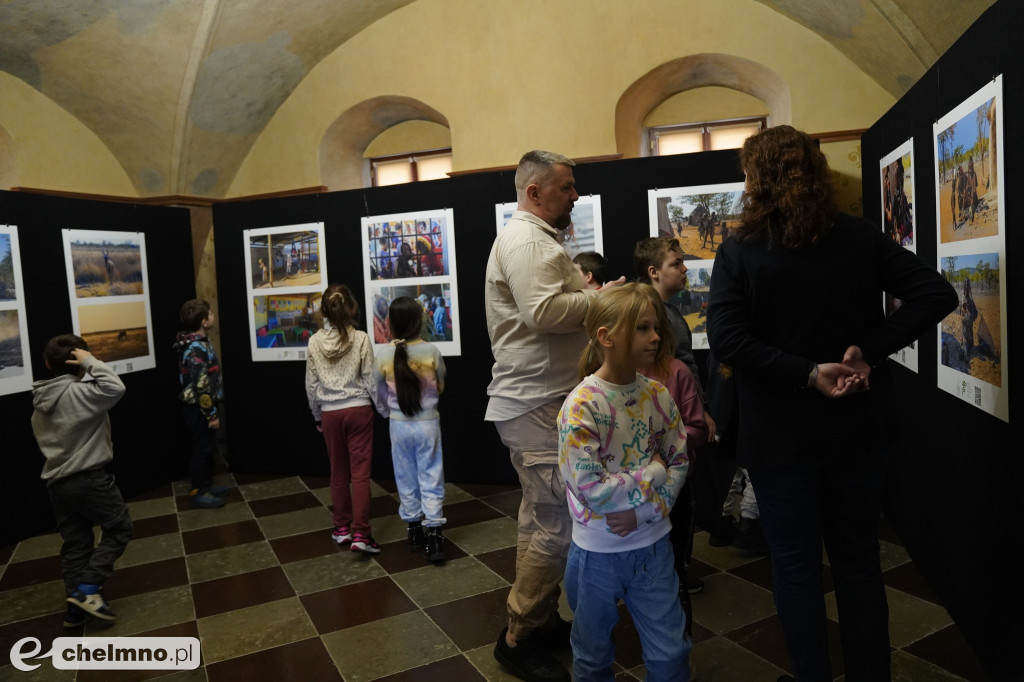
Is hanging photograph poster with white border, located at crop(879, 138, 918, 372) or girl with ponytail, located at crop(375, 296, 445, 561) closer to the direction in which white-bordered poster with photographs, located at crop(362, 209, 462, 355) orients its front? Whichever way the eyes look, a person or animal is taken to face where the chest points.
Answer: the girl with ponytail

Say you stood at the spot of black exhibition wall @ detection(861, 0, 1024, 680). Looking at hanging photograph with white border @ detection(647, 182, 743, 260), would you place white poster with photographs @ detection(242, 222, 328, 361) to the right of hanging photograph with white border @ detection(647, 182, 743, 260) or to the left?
left

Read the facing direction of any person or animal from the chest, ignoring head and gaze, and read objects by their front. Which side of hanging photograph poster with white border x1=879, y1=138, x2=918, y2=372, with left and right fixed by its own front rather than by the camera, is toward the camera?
left

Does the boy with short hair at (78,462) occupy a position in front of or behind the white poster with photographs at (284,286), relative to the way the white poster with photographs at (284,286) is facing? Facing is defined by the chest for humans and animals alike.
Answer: in front

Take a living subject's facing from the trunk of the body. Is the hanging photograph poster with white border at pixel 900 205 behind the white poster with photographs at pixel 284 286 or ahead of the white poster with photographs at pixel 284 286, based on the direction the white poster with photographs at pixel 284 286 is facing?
ahead

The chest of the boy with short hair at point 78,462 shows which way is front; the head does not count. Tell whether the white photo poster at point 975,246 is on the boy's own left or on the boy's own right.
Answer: on the boy's own right

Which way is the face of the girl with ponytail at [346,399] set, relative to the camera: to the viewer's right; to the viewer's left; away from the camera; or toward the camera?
away from the camera

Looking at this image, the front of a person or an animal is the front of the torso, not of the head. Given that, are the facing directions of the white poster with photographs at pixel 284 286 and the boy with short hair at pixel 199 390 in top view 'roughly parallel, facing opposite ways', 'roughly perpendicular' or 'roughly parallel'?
roughly perpendicular

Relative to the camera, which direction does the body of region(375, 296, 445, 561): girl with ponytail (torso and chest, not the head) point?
away from the camera

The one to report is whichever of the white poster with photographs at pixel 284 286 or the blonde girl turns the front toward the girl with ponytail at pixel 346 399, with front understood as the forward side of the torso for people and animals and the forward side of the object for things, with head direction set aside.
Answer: the white poster with photographs

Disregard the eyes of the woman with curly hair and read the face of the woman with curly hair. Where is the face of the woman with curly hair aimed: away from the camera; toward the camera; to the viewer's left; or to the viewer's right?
away from the camera
